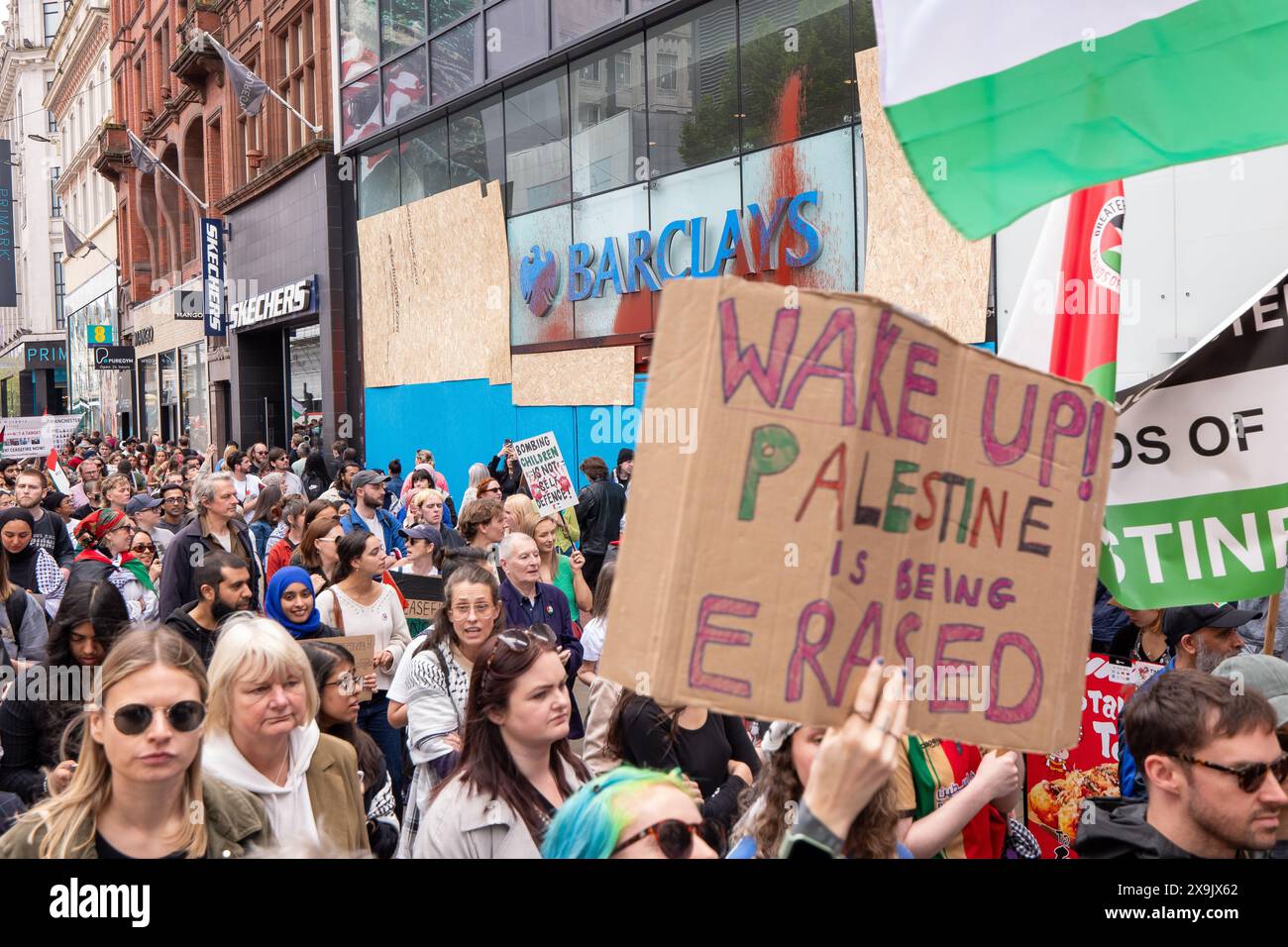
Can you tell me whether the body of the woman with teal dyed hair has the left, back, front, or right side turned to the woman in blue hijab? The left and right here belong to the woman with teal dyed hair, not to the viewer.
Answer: back

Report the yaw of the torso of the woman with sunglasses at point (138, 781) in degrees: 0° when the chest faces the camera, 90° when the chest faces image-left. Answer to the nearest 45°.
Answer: approximately 0°

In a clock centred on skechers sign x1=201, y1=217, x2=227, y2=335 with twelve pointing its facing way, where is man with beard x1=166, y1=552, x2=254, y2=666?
The man with beard is roughly at 12 o'clock from the skechers sign.

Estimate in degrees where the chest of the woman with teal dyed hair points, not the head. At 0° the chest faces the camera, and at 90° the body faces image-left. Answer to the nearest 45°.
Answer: approximately 315°

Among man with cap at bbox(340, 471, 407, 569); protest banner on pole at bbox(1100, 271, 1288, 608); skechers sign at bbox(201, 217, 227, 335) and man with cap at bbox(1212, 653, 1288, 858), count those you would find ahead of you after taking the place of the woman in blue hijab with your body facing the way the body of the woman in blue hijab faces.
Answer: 2

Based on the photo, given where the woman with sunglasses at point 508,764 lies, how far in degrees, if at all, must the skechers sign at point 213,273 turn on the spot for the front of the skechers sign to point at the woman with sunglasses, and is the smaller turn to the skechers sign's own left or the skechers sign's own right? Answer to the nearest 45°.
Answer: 0° — it already faces them
